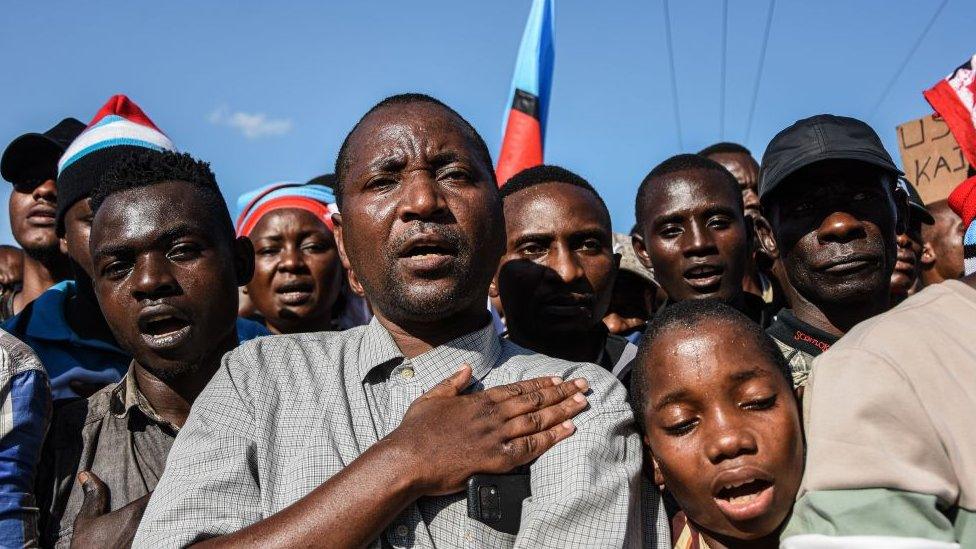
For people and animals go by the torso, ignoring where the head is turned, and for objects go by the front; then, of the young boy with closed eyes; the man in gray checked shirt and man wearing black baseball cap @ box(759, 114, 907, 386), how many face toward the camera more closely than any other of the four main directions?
3

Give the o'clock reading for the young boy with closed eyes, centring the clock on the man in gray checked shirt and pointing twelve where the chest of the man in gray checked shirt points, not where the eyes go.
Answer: The young boy with closed eyes is roughly at 9 o'clock from the man in gray checked shirt.

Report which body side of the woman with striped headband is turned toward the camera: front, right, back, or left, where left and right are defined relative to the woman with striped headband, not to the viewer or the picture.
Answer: front

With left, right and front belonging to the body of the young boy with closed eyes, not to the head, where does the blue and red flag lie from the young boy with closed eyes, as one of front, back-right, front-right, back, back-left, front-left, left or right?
back

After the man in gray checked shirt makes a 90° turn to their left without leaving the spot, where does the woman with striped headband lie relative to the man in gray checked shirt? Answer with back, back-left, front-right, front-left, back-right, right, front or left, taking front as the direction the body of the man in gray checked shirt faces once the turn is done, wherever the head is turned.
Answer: left

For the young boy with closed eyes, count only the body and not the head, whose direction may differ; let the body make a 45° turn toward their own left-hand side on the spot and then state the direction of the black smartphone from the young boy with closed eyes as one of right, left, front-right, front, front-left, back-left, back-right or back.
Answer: right

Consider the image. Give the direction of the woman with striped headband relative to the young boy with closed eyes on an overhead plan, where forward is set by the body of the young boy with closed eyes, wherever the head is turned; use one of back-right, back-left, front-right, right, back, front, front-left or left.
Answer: back-right

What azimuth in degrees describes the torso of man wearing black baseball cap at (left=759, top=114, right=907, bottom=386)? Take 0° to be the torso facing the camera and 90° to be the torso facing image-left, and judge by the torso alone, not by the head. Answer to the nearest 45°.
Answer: approximately 0°

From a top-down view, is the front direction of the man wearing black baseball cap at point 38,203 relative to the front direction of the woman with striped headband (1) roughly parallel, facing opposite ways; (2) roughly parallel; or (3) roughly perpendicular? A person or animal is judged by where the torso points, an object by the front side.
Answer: roughly parallel

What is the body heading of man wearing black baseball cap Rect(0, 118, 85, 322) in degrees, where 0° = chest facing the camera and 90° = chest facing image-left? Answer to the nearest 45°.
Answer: approximately 0°
